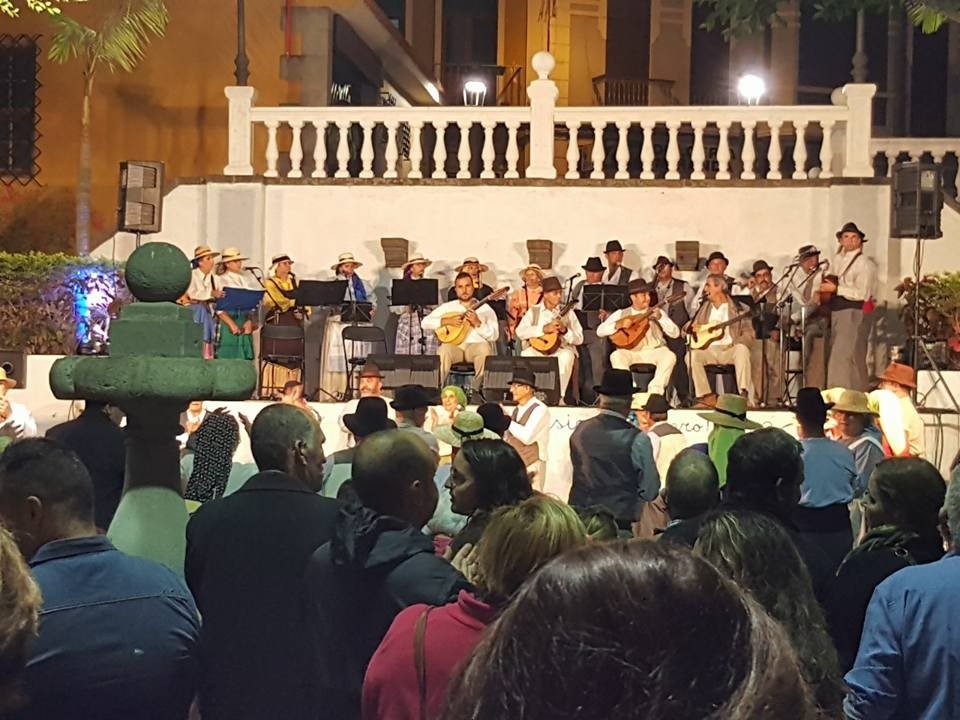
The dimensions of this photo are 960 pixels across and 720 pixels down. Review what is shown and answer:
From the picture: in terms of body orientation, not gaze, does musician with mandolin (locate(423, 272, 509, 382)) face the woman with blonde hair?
yes

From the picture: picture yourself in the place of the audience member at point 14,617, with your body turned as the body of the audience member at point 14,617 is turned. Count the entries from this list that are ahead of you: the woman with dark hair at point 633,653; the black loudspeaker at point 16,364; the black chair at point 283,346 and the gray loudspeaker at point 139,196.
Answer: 3

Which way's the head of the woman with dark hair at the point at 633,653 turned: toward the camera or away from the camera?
away from the camera

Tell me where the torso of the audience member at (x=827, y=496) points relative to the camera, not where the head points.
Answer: away from the camera

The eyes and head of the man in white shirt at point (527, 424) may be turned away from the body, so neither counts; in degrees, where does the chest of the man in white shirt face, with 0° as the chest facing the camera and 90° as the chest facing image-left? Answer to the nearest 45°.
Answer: approximately 45°

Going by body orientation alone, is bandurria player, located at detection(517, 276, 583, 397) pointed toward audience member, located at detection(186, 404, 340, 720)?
yes

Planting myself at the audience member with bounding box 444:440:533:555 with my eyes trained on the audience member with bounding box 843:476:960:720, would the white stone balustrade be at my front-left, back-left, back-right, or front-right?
back-left

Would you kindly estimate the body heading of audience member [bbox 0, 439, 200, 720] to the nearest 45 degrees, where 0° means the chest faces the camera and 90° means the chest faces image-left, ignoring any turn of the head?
approximately 135°

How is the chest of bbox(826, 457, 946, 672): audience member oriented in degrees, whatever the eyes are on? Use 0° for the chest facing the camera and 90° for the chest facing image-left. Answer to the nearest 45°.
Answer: approximately 135°

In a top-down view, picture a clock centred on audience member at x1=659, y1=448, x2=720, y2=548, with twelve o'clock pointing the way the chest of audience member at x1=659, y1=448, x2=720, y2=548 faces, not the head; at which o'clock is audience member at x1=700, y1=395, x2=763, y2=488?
audience member at x1=700, y1=395, x2=763, y2=488 is roughly at 12 o'clock from audience member at x1=659, y1=448, x2=720, y2=548.

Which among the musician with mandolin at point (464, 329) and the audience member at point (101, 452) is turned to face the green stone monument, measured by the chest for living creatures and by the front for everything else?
the musician with mandolin

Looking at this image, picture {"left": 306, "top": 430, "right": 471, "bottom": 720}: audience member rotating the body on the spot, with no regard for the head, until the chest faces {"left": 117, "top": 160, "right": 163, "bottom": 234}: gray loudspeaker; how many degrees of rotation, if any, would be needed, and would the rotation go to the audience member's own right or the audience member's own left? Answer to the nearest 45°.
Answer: approximately 45° to the audience member's own left

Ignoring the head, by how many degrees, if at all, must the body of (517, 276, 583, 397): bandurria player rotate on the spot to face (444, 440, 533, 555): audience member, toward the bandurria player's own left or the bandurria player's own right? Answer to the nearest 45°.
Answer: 0° — they already face them

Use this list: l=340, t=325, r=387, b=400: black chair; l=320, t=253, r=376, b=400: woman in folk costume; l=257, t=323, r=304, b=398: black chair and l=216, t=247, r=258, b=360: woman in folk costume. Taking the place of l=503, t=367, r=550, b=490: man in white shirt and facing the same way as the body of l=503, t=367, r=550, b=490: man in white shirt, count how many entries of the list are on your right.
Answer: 4
